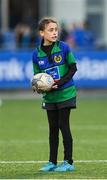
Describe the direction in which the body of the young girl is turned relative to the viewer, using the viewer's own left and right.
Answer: facing the viewer and to the left of the viewer
